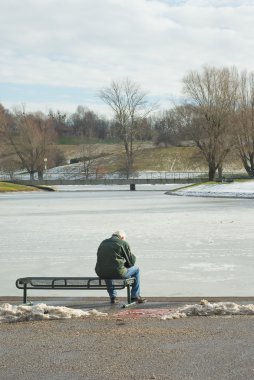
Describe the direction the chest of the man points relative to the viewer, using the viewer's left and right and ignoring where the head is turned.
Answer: facing away from the viewer and to the right of the viewer
